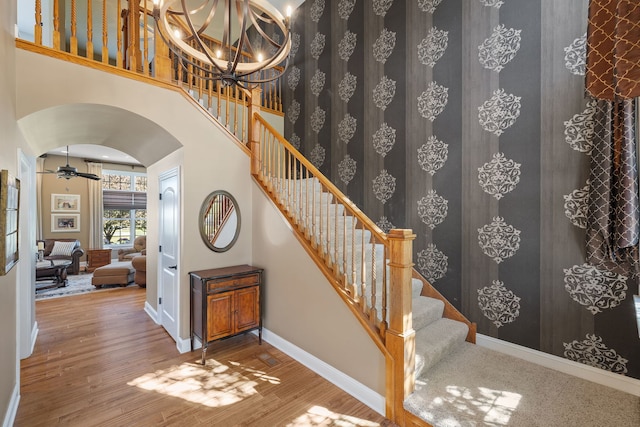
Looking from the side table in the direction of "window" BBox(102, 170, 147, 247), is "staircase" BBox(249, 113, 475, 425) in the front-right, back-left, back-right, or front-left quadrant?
back-right

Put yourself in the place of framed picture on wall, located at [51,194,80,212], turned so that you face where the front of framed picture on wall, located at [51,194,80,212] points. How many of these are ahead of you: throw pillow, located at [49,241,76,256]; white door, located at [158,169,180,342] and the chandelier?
3

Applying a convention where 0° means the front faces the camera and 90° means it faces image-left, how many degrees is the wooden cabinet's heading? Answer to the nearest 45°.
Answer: approximately 315°

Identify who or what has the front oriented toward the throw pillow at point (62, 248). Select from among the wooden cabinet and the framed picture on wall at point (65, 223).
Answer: the framed picture on wall

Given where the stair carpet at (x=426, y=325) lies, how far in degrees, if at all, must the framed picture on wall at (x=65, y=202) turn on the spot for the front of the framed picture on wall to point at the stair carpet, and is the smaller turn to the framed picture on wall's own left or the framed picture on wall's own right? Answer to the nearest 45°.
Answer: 0° — it already faces it

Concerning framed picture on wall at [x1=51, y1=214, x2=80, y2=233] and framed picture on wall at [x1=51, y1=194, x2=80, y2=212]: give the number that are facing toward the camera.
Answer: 2

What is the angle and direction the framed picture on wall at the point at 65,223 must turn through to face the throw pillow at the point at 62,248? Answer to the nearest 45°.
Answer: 0° — it already faces it

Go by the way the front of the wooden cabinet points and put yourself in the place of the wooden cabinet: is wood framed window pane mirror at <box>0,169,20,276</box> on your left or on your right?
on your right

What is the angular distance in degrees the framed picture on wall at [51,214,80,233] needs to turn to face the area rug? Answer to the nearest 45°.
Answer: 0° — it already faces it

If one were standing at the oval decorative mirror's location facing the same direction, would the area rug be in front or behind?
behind

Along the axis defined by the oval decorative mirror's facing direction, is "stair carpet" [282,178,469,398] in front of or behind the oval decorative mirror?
in front

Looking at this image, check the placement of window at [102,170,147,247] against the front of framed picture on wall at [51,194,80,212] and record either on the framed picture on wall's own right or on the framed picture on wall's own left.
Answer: on the framed picture on wall's own left

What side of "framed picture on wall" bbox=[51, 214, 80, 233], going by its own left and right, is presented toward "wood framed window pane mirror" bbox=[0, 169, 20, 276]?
front
